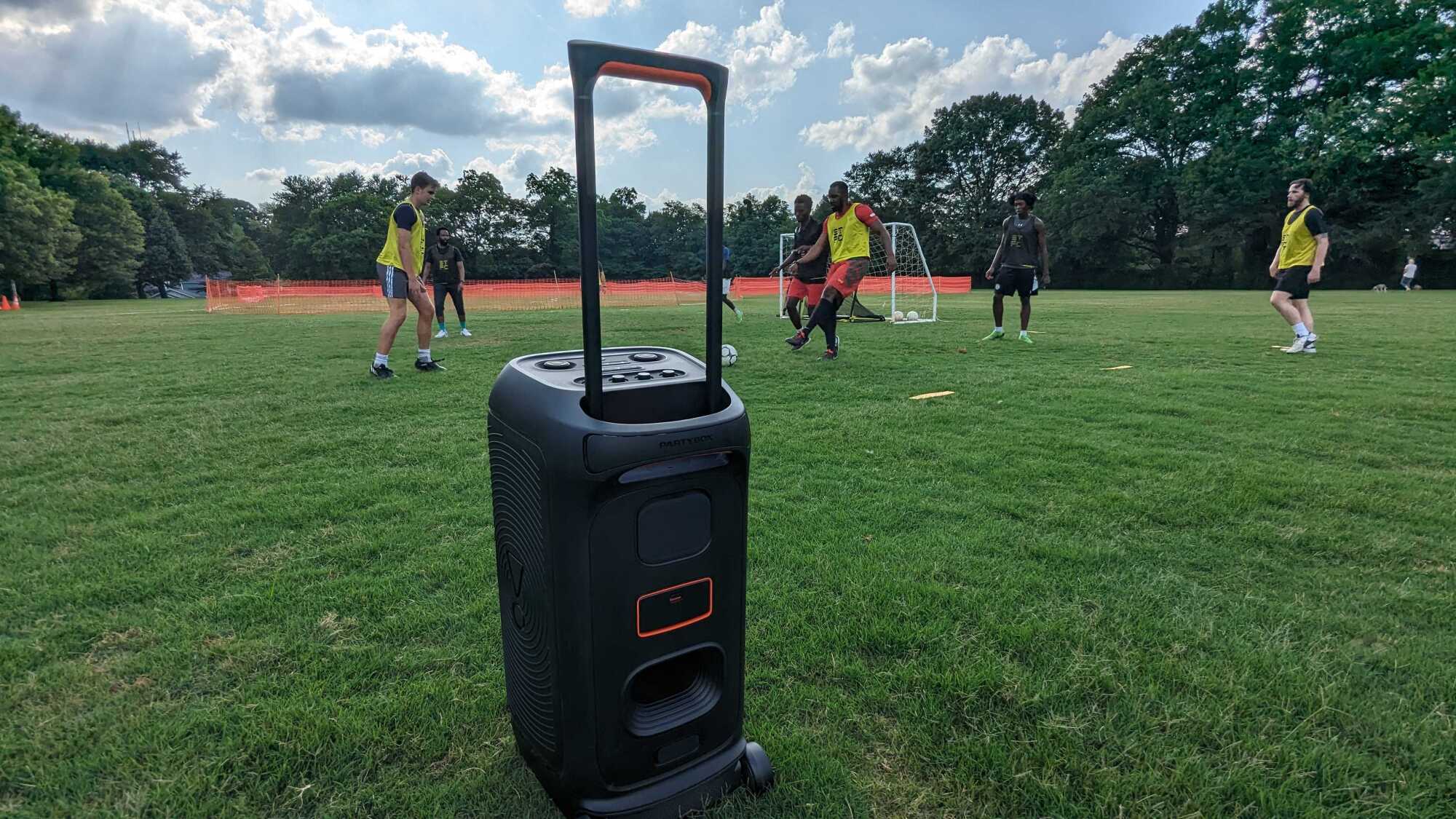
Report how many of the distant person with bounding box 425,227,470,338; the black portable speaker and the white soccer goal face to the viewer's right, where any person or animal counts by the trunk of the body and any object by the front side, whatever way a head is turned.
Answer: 0

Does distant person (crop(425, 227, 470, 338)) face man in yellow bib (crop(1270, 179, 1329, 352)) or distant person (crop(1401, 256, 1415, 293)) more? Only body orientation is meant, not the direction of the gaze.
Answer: the man in yellow bib

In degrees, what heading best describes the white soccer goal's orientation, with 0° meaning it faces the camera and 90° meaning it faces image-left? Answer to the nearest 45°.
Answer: approximately 45°

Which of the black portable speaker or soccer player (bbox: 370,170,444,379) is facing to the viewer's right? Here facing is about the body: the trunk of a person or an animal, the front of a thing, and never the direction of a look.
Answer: the soccer player

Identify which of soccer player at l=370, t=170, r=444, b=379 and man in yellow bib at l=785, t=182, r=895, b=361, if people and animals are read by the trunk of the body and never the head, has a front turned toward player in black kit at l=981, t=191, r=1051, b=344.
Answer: the soccer player

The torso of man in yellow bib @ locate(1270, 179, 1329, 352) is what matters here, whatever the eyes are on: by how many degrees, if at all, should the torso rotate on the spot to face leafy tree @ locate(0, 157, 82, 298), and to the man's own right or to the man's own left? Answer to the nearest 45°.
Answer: approximately 45° to the man's own right

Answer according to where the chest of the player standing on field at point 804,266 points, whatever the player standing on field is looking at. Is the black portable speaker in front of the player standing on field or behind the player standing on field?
in front

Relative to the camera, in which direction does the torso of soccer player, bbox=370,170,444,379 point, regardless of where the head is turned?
to the viewer's right

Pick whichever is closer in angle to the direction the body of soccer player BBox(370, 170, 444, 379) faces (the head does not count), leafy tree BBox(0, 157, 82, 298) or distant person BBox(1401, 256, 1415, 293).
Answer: the distant person

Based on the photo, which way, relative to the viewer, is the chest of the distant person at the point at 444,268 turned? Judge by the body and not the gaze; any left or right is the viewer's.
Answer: facing the viewer

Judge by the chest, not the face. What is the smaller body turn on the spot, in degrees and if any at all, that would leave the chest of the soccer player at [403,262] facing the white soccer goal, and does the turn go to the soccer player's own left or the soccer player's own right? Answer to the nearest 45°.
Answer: approximately 45° to the soccer player's own left
